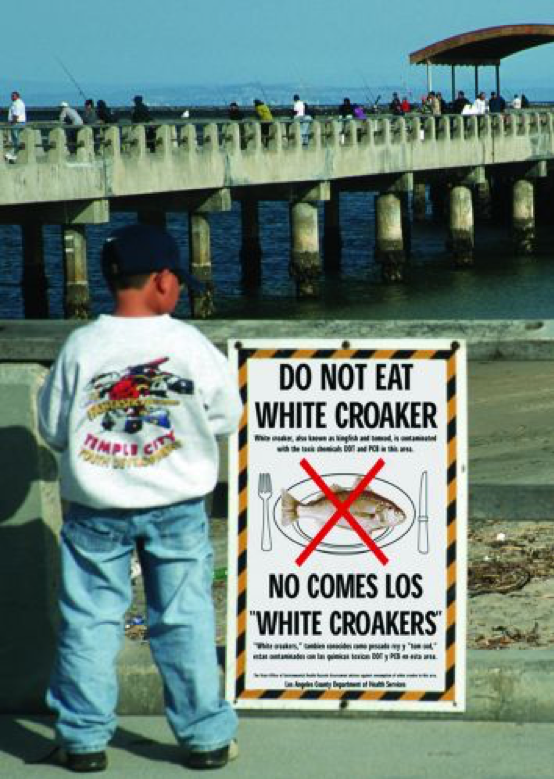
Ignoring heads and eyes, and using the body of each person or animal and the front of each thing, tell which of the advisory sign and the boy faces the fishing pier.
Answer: the boy

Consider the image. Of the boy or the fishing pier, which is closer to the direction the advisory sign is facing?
the boy

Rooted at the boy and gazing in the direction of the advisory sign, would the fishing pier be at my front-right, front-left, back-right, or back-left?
front-left

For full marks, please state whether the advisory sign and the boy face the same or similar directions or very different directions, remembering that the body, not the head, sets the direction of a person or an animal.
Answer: very different directions

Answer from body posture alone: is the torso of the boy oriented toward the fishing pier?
yes

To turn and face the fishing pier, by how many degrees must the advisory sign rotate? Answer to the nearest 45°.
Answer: approximately 180°

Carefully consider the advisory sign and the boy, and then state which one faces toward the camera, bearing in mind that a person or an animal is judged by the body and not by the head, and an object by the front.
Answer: the advisory sign

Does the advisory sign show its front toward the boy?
no

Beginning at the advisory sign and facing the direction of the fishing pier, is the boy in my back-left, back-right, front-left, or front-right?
back-left

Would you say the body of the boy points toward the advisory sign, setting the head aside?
no

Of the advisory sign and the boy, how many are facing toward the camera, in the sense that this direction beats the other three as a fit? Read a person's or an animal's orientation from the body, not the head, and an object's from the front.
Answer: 1

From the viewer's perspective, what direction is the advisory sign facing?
toward the camera

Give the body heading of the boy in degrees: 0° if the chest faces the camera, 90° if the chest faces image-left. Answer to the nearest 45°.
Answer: approximately 180°

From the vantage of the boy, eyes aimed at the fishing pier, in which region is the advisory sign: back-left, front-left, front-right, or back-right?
front-right

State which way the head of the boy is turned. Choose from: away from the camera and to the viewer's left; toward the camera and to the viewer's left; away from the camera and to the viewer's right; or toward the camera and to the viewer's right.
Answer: away from the camera and to the viewer's right
